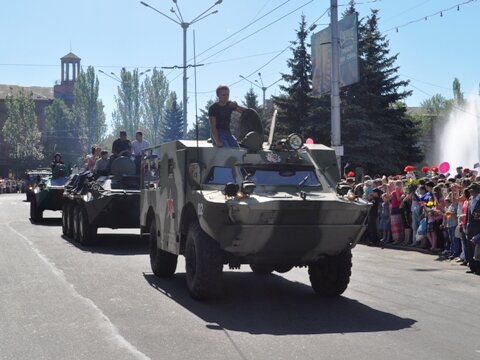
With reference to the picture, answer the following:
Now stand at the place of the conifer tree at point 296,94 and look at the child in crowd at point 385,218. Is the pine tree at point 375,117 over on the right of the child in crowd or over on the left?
left

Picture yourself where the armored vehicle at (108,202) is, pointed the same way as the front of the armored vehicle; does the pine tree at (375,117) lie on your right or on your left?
on your left

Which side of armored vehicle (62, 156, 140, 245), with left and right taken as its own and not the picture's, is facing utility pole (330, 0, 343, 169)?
left

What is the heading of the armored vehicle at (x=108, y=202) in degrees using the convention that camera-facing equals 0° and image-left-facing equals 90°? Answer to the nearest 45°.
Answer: approximately 315°

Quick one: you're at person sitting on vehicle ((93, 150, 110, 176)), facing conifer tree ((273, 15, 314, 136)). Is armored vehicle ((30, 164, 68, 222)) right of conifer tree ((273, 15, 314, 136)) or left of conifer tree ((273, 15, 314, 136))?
left

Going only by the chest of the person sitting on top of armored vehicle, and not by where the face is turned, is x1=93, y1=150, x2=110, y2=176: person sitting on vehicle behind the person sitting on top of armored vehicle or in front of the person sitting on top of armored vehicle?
behind

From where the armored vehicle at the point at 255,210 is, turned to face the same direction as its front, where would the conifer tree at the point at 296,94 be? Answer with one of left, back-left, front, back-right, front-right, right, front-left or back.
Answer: back-left

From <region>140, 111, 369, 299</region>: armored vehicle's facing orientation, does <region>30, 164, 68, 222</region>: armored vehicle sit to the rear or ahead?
to the rear

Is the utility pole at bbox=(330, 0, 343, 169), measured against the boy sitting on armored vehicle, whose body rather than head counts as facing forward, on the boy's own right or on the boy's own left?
on the boy's own left

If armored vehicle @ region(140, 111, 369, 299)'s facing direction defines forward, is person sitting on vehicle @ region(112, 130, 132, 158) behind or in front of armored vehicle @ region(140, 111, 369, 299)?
behind
